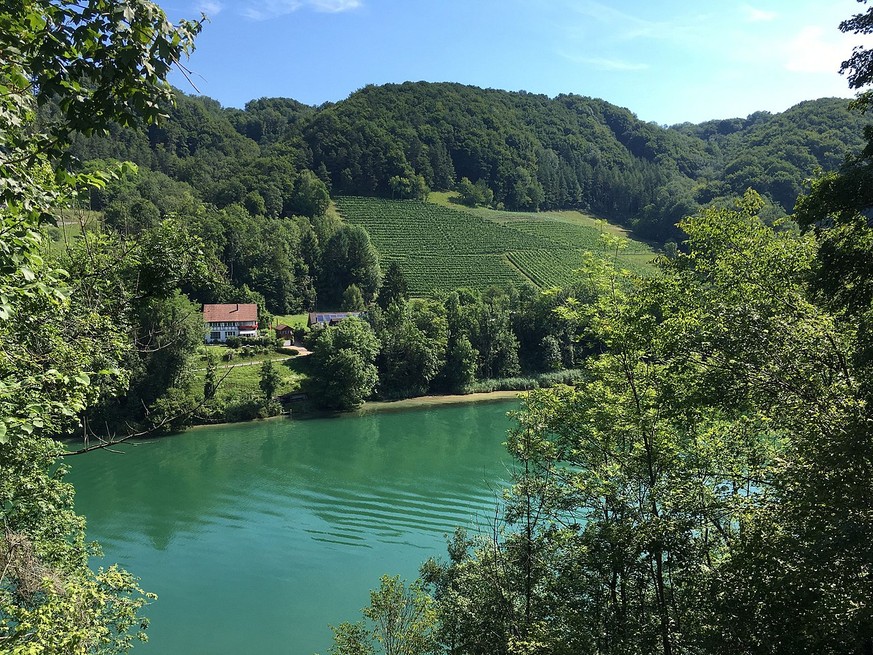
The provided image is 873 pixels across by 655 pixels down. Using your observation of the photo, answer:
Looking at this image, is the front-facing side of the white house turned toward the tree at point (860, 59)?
yes

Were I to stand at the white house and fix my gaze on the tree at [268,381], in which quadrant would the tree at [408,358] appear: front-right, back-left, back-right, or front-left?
front-left

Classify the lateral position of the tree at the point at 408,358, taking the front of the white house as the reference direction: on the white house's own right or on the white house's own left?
on the white house's own left

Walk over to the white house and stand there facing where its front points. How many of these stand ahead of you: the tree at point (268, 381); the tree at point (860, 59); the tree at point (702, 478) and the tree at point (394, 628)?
4

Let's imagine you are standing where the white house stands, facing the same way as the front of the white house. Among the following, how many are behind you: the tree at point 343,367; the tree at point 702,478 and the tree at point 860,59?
0

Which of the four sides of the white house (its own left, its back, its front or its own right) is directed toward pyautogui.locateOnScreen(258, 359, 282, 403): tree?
front

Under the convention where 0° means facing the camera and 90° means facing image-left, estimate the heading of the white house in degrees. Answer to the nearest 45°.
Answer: approximately 0°

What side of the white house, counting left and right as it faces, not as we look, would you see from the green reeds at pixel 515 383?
left

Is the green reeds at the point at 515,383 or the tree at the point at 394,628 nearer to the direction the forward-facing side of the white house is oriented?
the tree

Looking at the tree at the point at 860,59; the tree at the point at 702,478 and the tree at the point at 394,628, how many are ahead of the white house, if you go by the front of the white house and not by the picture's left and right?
3

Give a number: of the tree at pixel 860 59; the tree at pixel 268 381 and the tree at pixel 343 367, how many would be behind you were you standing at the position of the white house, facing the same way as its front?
0

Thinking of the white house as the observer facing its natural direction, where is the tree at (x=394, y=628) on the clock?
The tree is roughly at 12 o'clock from the white house.

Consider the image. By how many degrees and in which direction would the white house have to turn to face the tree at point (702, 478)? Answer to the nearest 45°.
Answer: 0° — it already faces it

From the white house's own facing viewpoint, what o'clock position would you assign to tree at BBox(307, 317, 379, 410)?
The tree is roughly at 11 o'clock from the white house.
